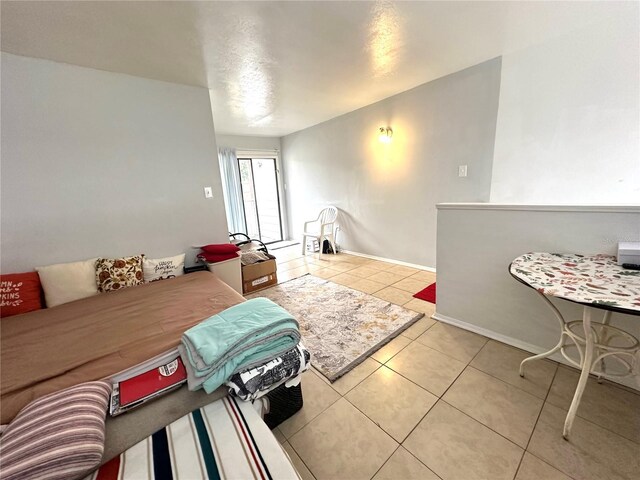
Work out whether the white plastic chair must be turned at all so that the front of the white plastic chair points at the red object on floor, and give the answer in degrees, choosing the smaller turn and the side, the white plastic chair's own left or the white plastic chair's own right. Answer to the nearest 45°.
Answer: approximately 90° to the white plastic chair's own left

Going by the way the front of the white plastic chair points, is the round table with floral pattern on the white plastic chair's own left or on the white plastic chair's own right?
on the white plastic chair's own left

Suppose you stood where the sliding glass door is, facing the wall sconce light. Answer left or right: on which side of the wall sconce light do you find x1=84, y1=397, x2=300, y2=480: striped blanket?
right

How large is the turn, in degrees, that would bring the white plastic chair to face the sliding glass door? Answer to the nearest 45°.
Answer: approximately 90° to its right

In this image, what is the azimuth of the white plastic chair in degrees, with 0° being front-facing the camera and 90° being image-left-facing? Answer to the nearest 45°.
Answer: approximately 45°

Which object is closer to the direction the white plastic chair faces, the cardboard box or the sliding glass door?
the cardboard box
